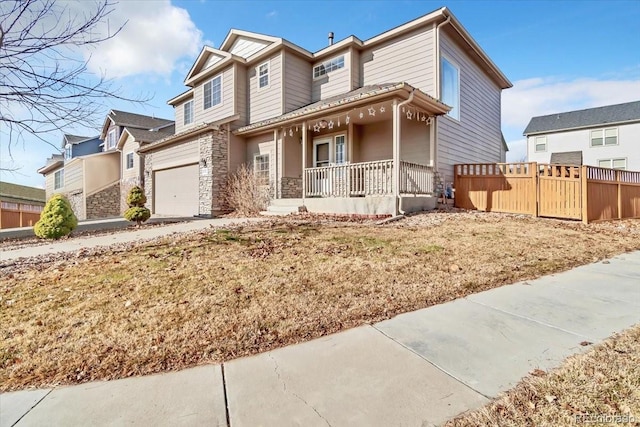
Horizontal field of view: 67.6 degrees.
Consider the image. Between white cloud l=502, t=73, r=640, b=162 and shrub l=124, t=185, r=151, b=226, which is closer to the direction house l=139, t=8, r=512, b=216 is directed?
the shrub

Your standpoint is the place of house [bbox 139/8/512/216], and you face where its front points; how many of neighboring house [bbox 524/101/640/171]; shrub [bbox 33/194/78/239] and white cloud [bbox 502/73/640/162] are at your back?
2

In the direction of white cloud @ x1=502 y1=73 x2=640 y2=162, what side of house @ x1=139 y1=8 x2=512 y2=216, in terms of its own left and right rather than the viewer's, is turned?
back

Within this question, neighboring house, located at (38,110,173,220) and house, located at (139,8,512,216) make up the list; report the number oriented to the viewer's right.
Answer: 0

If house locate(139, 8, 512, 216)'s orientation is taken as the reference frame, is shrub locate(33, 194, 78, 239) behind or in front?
in front

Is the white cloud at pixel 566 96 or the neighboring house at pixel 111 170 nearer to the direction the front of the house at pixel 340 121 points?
the neighboring house

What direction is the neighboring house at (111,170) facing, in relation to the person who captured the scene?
facing the viewer and to the left of the viewer

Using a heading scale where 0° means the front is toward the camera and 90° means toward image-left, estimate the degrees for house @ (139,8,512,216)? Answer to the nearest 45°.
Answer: approximately 45°

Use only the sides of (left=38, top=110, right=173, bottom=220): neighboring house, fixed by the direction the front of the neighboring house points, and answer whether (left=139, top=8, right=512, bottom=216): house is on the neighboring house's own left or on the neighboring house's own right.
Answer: on the neighboring house's own left

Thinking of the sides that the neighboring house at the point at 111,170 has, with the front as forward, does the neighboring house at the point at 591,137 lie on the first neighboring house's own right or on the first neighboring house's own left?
on the first neighboring house's own left
